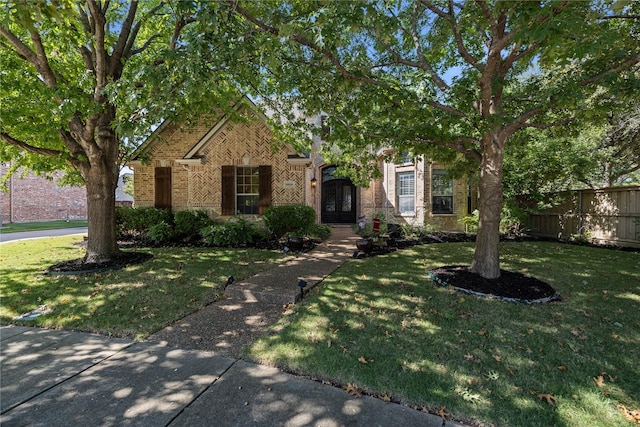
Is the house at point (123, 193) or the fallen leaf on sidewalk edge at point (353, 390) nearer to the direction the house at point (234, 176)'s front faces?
the fallen leaf on sidewalk edge

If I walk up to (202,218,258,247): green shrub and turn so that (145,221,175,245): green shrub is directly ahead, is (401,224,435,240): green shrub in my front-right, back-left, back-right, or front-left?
back-right

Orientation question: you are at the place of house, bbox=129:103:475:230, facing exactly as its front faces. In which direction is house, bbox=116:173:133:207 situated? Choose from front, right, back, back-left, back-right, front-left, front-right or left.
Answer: back-right

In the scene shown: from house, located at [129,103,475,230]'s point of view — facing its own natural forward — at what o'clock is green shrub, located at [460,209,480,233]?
The green shrub is roughly at 9 o'clock from the house.

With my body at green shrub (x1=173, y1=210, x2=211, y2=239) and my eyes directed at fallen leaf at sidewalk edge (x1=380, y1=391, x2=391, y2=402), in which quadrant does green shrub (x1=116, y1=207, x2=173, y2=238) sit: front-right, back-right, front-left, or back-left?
back-right

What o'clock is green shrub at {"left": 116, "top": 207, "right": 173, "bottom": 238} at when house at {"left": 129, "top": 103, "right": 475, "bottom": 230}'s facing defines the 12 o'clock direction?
The green shrub is roughly at 3 o'clock from the house.

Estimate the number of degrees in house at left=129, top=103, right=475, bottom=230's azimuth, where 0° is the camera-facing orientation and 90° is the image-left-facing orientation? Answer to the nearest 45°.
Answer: approximately 0°
